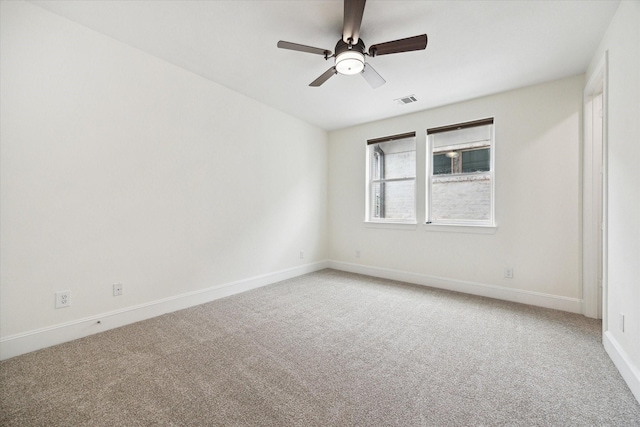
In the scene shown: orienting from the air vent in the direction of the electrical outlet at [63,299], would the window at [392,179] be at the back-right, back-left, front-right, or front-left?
back-right

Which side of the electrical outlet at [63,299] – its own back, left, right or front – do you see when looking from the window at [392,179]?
left

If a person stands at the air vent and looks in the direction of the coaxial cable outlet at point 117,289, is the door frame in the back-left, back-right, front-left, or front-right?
back-left

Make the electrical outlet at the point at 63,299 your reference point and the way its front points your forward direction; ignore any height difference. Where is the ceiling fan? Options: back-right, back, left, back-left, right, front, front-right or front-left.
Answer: front-left

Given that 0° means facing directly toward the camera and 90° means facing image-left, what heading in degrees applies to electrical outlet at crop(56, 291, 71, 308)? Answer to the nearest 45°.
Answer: approximately 0°

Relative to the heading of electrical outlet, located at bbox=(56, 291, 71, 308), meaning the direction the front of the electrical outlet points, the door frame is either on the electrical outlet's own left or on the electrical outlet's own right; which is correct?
on the electrical outlet's own left

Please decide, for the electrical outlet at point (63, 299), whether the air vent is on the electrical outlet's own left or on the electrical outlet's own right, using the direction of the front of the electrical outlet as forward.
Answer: on the electrical outlet's own left

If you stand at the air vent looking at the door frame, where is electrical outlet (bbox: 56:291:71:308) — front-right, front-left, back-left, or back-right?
back-right

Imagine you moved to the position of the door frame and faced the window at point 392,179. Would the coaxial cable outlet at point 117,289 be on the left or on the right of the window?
left

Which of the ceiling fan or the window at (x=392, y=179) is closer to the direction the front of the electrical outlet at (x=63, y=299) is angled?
the ceiling fan
